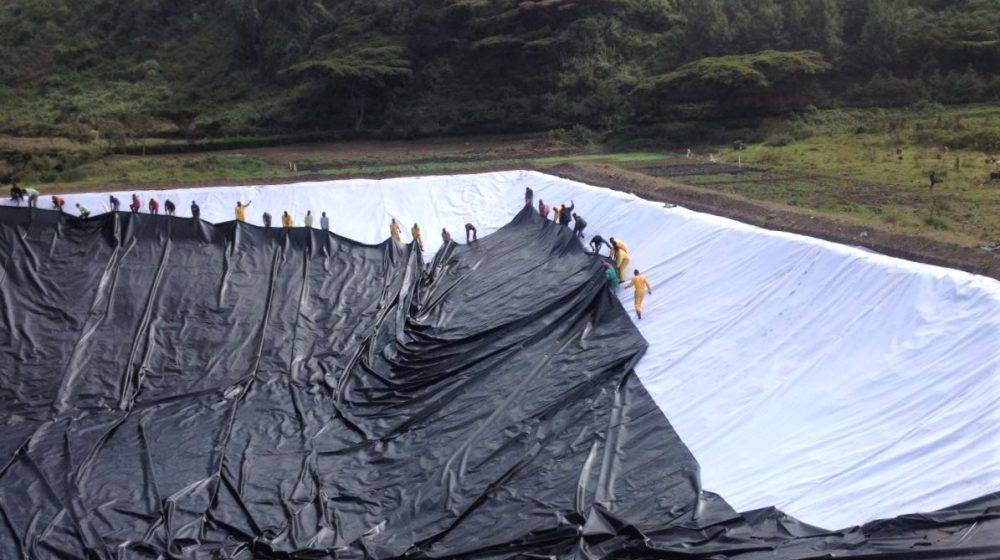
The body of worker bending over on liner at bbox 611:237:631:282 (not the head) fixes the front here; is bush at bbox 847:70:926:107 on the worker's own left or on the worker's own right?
on the worker's own right

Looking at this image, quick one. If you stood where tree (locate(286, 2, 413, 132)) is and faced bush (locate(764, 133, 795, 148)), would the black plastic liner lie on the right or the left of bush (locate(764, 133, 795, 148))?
right

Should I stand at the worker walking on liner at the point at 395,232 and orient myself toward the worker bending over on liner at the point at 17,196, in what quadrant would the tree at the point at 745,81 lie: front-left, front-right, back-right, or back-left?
back-right

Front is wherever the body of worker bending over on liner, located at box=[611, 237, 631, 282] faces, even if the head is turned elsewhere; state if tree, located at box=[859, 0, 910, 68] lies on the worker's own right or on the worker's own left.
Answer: on the worker's own right

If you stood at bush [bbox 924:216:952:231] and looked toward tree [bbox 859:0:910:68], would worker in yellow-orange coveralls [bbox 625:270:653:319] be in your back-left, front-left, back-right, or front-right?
back-left
